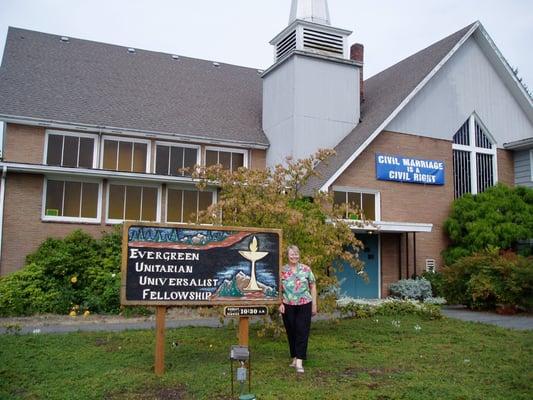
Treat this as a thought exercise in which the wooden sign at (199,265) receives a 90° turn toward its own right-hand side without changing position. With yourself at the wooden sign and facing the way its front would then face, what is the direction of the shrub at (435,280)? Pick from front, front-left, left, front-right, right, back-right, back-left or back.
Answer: back-right

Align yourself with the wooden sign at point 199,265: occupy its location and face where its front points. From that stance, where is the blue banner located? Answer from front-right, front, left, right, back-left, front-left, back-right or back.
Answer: back-left

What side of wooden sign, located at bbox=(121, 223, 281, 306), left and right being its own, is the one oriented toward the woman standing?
left

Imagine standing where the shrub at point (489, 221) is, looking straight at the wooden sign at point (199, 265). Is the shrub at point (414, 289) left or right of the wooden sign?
right

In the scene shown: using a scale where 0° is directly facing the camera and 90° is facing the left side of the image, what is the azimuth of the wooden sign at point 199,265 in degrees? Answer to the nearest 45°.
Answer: approximately 0°

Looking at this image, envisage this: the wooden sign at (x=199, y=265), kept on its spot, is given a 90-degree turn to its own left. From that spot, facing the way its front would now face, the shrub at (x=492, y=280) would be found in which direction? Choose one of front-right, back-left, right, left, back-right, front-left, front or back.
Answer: front-left

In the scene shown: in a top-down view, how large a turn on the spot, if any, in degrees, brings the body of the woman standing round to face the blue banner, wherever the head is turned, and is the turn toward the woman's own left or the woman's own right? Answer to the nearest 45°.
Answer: approximately 180°

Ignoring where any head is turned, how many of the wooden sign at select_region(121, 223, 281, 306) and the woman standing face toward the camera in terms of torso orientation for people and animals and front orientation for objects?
2

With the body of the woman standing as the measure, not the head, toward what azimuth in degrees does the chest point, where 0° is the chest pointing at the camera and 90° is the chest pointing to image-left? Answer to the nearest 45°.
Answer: approximately 0°

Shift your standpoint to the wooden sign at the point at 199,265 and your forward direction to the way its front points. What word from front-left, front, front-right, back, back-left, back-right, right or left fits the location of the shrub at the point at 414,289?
back-left
